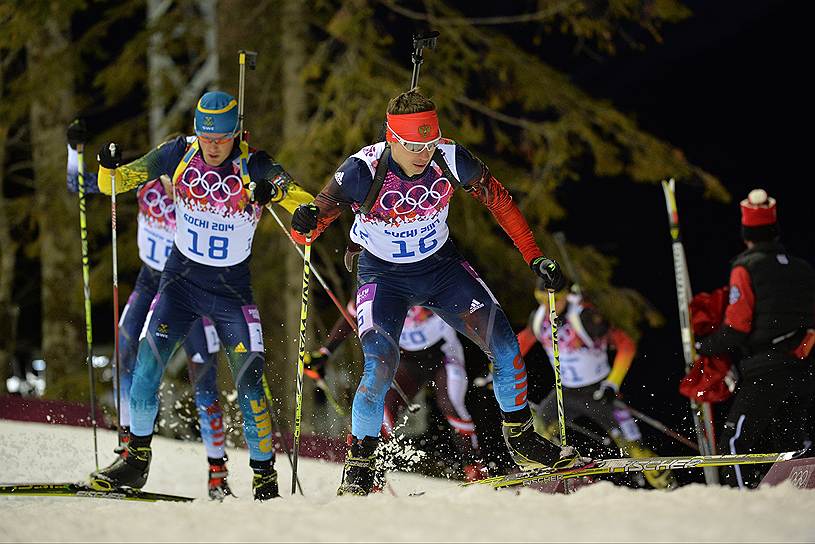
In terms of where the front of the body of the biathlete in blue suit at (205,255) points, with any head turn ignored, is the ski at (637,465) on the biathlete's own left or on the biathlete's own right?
on the biathlete's own left

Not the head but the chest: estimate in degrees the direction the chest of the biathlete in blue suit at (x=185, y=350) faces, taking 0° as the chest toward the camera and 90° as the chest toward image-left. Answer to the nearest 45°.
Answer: approximately 0°

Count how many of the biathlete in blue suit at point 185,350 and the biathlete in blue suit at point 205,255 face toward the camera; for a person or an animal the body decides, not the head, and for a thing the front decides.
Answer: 2

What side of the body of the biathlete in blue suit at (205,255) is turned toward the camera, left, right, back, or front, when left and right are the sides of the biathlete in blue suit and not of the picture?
front

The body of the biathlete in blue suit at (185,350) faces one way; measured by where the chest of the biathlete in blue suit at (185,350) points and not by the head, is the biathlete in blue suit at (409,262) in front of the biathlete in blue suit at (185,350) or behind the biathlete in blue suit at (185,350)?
in front

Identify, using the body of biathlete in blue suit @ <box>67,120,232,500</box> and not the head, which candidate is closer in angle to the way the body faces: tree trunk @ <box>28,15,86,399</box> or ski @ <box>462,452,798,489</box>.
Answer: the ski

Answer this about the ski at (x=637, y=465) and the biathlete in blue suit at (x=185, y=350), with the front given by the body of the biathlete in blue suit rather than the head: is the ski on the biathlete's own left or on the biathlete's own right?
on the biathlete's own left
